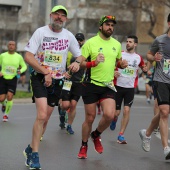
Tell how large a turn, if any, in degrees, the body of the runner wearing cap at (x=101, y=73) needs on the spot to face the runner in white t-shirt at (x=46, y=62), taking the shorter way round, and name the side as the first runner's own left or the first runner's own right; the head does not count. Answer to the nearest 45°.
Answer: approximately 90° to the first runner's own right

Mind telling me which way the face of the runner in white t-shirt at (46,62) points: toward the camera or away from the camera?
toward the camera

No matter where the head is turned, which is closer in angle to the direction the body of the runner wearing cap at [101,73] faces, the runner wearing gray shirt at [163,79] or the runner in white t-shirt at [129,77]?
the runner wearing gray shirt

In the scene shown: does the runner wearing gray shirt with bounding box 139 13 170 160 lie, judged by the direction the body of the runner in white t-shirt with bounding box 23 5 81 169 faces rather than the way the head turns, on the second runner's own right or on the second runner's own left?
on the second runner's own left

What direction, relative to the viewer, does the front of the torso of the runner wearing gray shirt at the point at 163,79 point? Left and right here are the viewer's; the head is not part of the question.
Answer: facing the viewer and to the right of the viewer

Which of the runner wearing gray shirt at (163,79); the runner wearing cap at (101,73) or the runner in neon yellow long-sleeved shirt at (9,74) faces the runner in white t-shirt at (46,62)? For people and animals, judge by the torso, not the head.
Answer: the runner in neon yellow long-sleeved shirt

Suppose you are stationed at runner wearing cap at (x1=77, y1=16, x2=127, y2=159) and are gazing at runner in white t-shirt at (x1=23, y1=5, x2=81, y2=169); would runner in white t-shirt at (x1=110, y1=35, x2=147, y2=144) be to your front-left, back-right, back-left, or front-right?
back-right

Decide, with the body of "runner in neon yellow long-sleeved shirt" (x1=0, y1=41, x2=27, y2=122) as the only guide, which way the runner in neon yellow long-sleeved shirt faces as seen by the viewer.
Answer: toward the camera

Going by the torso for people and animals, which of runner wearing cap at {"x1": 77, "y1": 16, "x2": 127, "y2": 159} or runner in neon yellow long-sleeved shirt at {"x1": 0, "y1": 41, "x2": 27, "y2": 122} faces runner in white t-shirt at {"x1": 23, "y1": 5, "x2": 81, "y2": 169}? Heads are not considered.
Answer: the runner in neon yellow long-sleeved shirt

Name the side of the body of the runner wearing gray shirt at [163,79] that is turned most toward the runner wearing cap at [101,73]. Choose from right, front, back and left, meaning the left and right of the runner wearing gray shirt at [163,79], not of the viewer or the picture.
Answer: right

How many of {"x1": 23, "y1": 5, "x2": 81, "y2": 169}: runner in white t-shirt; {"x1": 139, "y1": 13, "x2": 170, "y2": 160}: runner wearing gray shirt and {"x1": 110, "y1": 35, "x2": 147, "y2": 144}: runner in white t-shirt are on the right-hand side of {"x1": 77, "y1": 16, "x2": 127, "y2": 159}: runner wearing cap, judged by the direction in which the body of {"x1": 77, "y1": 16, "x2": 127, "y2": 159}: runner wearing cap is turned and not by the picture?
1

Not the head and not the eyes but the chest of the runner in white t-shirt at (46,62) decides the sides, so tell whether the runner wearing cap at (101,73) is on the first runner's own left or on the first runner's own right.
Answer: on the first runner's own left

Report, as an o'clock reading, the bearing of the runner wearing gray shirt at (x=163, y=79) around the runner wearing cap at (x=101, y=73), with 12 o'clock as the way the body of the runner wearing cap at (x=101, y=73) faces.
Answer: the runner wearing gray shirt at (x=163, y=79) is roughly at 10 o'clock from the runner wearing cap at (x=101, y=73).

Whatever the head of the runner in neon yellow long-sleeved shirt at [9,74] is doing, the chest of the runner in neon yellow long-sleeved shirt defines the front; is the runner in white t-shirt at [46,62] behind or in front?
in front

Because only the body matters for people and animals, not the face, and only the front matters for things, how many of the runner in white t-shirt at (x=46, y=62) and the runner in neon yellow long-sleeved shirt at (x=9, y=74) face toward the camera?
2

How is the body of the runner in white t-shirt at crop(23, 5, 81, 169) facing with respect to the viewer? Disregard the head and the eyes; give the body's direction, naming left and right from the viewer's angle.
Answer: facing the viewer

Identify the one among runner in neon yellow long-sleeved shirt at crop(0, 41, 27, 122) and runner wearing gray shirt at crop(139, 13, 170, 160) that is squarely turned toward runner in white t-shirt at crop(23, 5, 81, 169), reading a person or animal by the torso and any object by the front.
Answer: the runner in neon yellow long-sleeved shirt

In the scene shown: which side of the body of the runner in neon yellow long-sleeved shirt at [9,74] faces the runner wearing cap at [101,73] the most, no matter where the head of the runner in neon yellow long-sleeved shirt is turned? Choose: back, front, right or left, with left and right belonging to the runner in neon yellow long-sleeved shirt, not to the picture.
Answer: front

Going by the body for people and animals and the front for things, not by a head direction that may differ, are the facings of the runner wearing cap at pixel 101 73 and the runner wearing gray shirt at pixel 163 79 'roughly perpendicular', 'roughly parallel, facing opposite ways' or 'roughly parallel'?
roughly parallel
